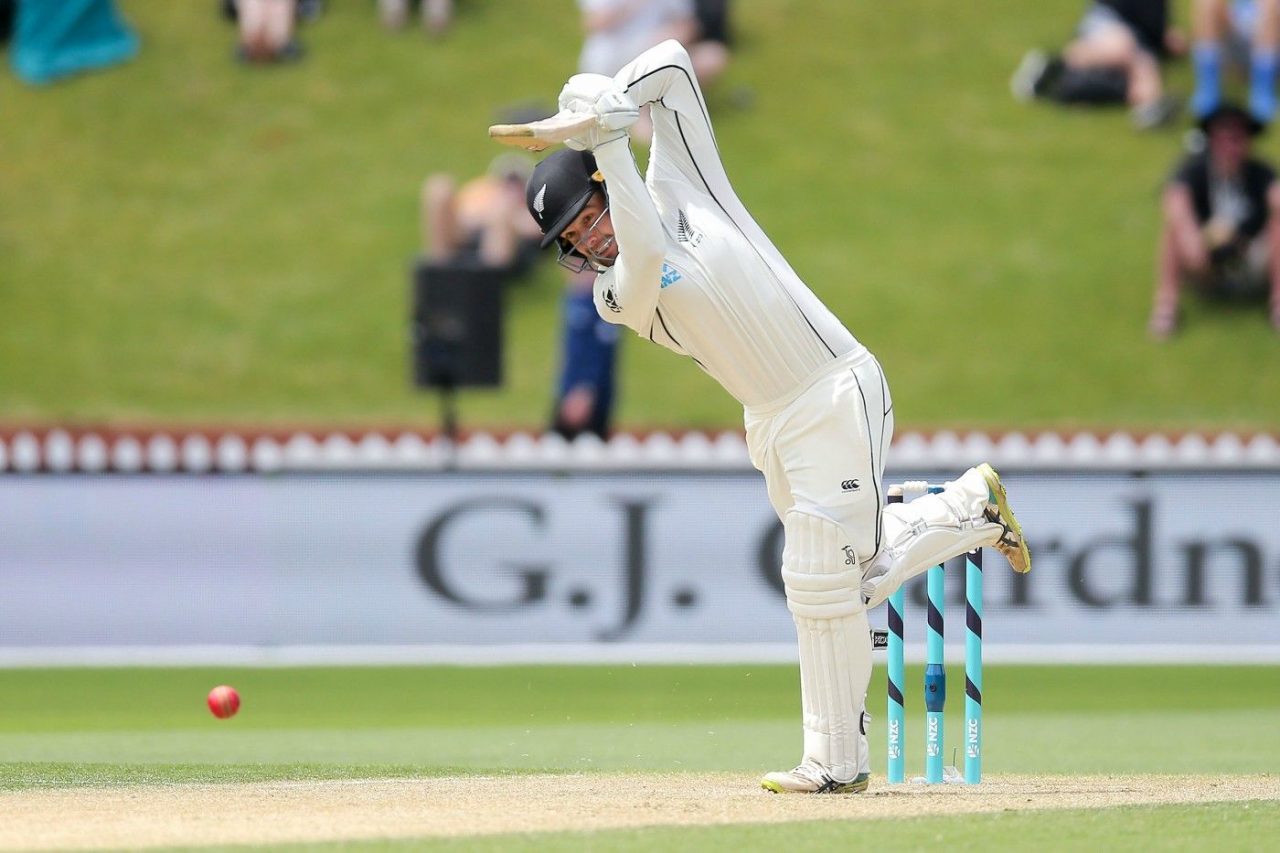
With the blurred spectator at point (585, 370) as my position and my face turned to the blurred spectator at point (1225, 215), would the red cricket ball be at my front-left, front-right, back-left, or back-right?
back-right

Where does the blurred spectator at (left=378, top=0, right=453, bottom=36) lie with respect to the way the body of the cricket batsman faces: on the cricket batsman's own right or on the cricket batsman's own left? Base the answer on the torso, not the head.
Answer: on the cricket batsman's own right

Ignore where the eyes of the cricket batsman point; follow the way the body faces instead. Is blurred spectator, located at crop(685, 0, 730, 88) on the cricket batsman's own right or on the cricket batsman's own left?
on the cricket batsman's own right

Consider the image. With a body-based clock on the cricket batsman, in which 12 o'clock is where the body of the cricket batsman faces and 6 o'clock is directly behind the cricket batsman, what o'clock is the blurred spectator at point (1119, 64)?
The blurred spectator is roughly at 5 o'clock from the cricket batsman.

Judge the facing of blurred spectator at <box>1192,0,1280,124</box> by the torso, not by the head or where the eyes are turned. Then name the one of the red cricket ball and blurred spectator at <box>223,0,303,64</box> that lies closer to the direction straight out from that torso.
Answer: the red cricket ball

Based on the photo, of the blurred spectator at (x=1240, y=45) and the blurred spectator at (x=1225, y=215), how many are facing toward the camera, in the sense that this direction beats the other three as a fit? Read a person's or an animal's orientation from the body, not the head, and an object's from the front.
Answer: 2

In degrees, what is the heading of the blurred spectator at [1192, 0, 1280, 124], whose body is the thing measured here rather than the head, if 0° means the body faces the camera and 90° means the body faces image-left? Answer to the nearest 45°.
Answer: approximately 0°

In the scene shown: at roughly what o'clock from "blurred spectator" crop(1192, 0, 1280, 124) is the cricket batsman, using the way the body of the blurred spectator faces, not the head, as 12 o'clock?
The cricket batsman is roughly at 12 o'clock from the blurred spectator.

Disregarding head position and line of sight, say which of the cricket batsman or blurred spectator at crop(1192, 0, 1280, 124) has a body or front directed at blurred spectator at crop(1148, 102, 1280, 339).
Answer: blurred spectator at crop(1192, 0, 1280, 124)

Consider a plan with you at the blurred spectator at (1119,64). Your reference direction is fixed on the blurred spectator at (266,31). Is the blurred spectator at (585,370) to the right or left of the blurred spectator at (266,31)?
left
